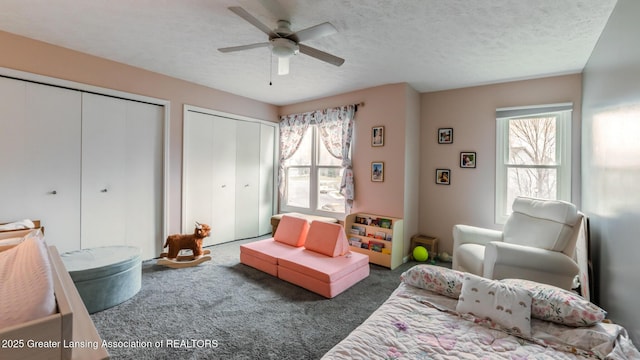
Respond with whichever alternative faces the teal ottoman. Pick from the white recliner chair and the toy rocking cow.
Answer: the white recliner chair

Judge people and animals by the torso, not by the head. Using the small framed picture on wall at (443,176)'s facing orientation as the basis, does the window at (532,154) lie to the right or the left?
on its left

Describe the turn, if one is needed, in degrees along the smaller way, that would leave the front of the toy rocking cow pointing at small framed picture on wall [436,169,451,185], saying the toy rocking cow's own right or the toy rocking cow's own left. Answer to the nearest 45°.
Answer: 0° — it already faces it

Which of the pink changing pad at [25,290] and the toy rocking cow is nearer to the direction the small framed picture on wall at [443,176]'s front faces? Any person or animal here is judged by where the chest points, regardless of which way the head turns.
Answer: the pink changing pad

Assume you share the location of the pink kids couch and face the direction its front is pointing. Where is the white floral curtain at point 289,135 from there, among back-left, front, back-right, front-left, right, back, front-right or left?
back-right

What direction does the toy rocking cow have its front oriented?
to the viewer's right

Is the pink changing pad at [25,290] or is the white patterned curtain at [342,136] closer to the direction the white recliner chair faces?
the pink changing pad
